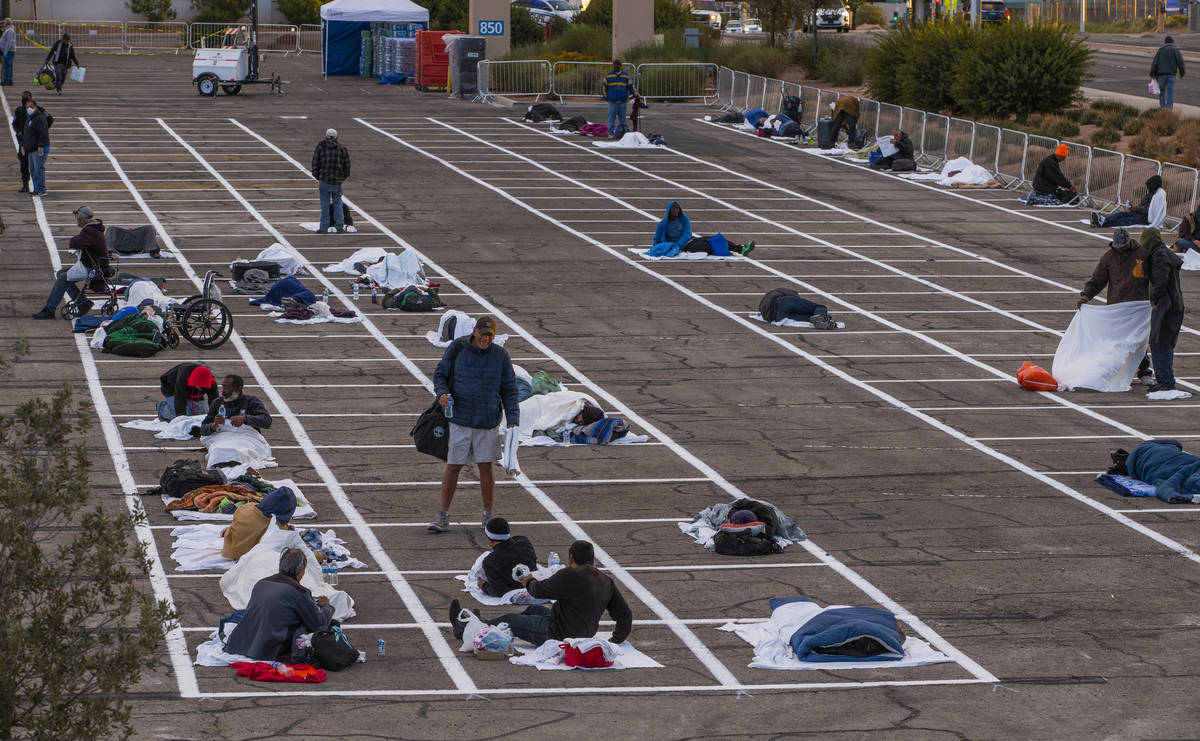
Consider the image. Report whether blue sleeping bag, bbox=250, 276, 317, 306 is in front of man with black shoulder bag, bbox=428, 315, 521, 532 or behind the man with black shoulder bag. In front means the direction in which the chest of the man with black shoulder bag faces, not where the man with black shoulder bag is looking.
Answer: behind

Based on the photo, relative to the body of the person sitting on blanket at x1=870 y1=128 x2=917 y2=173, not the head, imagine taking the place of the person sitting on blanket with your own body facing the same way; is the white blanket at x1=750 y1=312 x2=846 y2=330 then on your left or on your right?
on your left

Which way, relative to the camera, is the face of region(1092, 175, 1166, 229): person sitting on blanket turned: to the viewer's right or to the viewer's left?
to the viewer's left

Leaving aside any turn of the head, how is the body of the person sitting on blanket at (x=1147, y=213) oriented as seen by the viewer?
to the viewer's left

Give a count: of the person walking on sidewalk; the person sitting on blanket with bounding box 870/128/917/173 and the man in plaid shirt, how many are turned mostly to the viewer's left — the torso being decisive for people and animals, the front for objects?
1

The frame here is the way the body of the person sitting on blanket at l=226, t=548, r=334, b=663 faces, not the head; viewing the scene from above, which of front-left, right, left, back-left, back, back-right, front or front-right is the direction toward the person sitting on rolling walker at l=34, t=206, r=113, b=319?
front-left

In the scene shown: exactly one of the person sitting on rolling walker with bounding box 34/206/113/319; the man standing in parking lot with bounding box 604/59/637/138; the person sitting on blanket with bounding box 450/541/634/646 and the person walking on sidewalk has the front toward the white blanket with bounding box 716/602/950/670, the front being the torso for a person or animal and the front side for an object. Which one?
the man standing in parking lot

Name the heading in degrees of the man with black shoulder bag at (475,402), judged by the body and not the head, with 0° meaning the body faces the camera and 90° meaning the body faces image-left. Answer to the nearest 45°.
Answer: approximately 0°

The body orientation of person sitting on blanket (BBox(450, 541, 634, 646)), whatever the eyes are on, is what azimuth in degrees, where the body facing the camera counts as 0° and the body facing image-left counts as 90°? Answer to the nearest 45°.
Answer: approximately 135°

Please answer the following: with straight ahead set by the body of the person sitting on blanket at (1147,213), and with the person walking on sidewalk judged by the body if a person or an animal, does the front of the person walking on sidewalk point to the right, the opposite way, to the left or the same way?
to the right

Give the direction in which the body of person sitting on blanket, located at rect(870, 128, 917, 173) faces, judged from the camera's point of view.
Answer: to the viewer's left

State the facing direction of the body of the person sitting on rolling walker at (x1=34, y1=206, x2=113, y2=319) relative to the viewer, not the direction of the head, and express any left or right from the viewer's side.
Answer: facing to the left of the viewer

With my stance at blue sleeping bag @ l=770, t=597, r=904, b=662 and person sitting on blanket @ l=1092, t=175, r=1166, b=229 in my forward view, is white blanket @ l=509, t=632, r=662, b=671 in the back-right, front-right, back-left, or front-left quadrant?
back-left

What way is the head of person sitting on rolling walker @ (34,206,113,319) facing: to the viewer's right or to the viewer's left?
to the viewer's left
